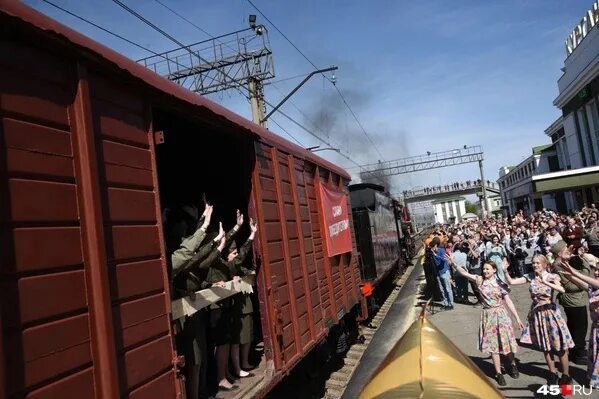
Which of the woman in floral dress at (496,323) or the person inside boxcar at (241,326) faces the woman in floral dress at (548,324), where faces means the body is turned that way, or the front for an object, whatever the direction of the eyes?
the person inside boxcar

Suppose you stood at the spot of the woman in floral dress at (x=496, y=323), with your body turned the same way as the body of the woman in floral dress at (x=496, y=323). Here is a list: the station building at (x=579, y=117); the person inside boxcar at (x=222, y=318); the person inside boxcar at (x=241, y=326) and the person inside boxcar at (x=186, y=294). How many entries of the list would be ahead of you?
3

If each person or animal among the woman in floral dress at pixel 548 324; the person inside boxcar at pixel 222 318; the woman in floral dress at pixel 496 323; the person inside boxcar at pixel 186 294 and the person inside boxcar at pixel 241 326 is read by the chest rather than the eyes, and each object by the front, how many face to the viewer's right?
3

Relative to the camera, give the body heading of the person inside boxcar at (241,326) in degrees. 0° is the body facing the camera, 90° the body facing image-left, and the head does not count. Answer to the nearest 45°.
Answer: approximately 270°

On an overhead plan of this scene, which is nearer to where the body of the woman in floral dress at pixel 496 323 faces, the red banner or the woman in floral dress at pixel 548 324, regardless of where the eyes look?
the red banner

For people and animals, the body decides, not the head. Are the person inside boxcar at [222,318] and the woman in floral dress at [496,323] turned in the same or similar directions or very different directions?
very different directions

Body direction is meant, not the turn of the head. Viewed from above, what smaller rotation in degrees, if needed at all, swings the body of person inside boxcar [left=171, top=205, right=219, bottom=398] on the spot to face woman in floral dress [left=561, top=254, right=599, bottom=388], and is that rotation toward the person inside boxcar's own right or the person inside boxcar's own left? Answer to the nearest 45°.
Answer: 0° — they already face them

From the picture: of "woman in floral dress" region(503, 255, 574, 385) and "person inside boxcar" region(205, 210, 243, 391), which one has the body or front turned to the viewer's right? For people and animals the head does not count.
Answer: the person inside boxcar

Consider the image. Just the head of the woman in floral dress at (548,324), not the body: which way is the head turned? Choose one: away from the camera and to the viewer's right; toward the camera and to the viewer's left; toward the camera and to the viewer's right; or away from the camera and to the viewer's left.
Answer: toward the camera and to the viewer's left

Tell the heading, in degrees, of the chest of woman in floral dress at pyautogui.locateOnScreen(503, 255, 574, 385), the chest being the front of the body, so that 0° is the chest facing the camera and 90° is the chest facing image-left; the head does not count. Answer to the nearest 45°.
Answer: approximately 45°

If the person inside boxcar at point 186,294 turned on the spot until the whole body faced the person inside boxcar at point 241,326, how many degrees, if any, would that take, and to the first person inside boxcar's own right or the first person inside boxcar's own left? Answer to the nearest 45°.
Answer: approximately 45° to the first person inside boxcar's own left

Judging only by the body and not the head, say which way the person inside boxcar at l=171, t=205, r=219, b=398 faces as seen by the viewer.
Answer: to the viewer's right
